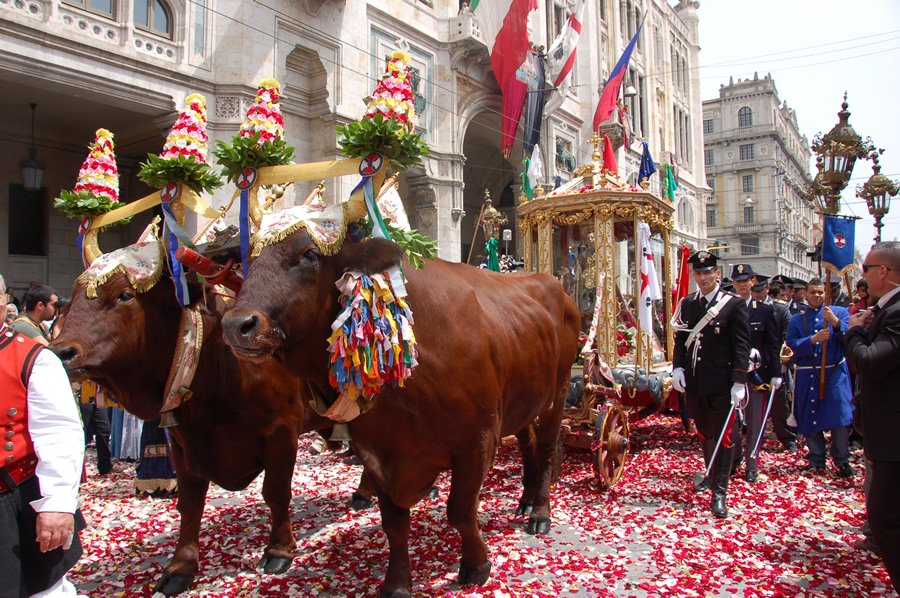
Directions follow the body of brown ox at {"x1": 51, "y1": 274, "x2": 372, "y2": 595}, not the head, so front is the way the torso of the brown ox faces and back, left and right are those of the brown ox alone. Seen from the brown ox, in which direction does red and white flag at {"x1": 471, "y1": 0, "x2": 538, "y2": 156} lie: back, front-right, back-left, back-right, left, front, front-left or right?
back

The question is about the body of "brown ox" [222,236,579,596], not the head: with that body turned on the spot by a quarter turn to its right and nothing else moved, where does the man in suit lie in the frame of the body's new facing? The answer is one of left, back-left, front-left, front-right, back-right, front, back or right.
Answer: back-right

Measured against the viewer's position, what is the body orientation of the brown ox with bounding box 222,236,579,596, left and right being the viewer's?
facing the viewer and to the left of the viewer

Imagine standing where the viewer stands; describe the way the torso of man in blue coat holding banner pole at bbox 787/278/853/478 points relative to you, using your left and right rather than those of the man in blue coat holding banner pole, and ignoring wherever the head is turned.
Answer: facing the viewer

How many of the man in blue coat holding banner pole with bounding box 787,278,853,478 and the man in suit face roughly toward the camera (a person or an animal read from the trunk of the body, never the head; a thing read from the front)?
1

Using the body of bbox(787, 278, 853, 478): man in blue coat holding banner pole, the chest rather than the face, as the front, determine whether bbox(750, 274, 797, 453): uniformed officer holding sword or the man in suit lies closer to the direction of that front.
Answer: the man in suit

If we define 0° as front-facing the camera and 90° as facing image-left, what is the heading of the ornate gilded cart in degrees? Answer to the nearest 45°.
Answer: approximately 45°

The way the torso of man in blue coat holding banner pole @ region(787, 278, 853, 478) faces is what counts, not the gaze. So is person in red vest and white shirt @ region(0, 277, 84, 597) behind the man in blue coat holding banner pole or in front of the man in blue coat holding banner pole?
in front

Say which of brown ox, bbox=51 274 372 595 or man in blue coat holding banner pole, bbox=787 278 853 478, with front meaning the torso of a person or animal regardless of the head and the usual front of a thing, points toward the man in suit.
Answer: the man in blue coat holding banner pole

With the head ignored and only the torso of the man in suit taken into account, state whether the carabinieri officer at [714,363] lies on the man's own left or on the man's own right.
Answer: on the man's own right

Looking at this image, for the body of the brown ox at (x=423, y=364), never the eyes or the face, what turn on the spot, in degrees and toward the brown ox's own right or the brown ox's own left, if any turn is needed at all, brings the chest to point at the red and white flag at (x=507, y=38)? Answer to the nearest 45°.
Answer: approximately 135° to the brown ox's own right

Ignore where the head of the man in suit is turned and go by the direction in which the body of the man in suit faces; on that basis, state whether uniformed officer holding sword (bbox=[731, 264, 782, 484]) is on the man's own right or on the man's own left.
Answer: on the man's own right

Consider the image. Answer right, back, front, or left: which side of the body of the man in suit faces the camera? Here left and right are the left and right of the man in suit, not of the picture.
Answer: left

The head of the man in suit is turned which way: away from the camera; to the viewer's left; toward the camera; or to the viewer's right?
to the viewer's left
